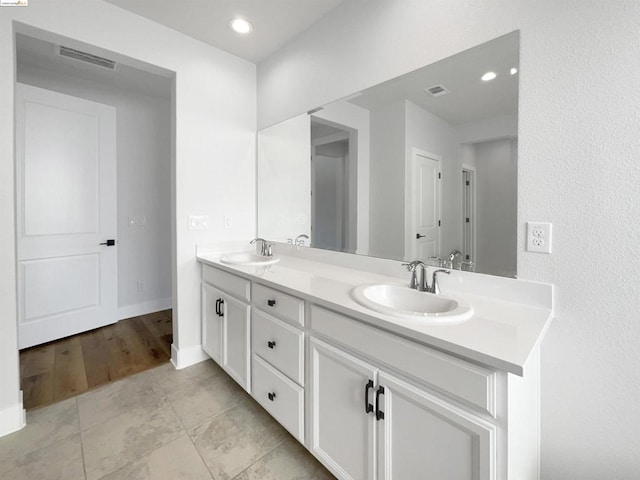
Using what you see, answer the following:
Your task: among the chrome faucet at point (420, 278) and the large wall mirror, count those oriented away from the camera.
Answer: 0

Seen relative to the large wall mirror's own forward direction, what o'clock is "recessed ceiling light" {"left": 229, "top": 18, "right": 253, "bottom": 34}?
The recessed ceiling light is roughly at 2 o'clock from the large wall mirror.

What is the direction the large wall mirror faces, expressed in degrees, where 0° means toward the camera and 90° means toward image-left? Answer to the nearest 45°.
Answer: approximately 45°

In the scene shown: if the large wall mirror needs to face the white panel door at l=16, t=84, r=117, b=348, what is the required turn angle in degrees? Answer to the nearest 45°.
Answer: approximately 45° to its right

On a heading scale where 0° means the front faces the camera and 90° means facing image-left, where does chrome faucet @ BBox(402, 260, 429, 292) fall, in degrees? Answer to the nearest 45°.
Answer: approximately 45°

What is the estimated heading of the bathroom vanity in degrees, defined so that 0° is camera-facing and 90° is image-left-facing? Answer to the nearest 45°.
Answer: approximately 45°
